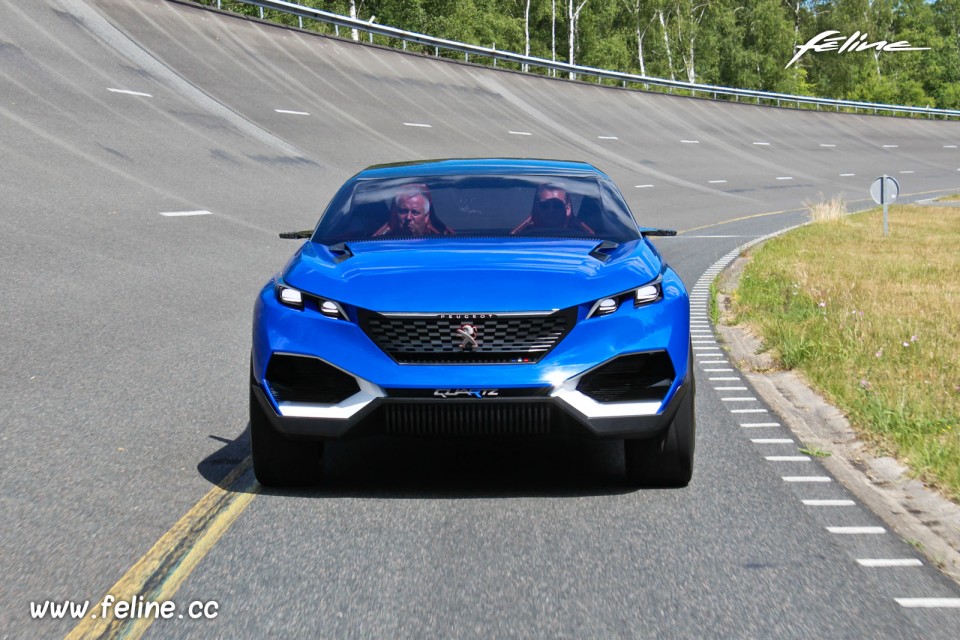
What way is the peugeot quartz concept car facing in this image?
toward the camera

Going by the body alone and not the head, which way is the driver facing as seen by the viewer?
toward the camera

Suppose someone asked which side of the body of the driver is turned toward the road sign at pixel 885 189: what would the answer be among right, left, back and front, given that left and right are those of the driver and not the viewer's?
back

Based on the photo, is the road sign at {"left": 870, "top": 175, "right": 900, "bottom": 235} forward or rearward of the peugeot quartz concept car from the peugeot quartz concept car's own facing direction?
rearward
